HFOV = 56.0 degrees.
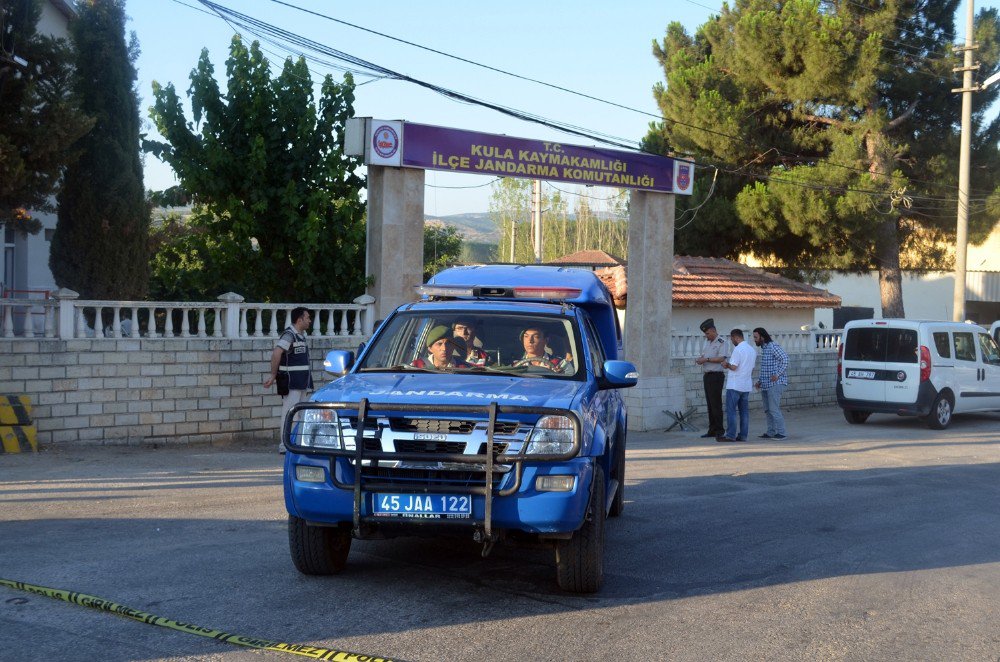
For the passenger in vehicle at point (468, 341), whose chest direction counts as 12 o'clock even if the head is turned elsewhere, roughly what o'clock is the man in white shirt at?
The man in white shirt is roughly at 7 o'clock from the passenger in vehicle.

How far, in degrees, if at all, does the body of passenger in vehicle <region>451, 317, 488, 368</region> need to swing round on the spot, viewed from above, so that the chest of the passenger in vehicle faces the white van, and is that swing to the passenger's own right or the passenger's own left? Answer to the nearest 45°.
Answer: approximately 135° to the passenger's own left

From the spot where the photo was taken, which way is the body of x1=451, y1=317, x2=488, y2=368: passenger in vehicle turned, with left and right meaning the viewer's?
facing the viewer

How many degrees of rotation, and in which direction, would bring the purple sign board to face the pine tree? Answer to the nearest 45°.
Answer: approximately 90° to its left

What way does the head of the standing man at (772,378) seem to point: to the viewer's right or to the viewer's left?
to the viewer's left

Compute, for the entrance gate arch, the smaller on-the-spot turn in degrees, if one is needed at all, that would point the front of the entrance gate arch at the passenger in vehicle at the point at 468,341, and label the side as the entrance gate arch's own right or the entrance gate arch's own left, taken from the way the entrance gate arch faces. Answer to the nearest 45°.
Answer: approximately 45° to the entrance gate arch's own right

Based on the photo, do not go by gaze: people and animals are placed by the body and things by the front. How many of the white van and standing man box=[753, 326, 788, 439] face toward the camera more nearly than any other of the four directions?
0

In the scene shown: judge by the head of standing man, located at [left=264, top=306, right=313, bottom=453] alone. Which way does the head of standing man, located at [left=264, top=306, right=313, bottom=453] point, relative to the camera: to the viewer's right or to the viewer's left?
to the viewer's right

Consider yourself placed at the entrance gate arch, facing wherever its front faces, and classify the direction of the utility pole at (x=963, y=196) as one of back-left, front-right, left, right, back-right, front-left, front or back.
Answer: left

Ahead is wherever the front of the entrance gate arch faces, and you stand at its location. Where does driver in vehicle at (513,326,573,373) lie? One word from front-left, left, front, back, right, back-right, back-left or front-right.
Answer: front-right

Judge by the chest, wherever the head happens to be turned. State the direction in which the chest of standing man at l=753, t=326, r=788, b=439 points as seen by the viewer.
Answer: to the viewer's left

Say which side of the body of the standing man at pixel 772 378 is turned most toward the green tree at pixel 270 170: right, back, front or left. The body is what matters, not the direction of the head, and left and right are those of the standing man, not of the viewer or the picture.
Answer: front

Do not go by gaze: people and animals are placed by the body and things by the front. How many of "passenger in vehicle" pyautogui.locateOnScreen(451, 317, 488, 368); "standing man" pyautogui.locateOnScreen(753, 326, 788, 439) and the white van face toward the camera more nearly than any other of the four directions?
1

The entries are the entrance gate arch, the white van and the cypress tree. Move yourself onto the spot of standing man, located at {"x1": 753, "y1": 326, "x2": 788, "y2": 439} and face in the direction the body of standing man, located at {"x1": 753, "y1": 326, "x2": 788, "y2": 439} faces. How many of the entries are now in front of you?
2

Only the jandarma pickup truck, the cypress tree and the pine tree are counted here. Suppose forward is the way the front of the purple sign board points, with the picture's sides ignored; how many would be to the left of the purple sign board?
1

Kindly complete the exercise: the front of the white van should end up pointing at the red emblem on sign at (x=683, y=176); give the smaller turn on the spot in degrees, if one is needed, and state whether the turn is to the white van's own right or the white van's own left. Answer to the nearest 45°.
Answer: approximately 135° to the white van's own left

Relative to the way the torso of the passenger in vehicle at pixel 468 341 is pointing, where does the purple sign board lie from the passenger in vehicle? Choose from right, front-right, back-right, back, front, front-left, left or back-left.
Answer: back

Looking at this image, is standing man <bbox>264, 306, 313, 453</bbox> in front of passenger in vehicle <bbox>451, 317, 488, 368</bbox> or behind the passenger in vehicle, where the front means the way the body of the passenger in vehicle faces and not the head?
behind

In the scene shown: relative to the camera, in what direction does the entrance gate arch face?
facing the viewer and to the right of the viewer

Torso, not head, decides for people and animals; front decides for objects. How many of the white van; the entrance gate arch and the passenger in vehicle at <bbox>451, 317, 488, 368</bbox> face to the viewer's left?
0

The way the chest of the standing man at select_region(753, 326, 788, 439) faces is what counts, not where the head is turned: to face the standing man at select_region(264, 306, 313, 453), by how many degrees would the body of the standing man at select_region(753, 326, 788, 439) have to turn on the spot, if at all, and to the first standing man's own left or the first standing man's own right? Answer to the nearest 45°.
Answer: approximately 45° to the first standing man's own left
